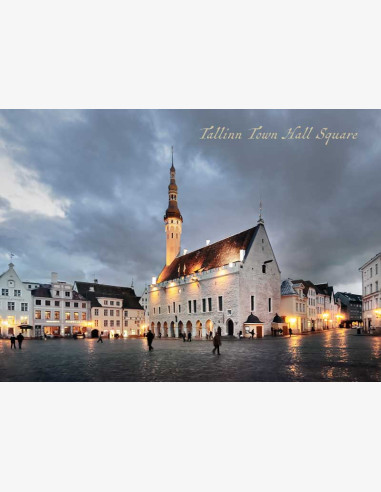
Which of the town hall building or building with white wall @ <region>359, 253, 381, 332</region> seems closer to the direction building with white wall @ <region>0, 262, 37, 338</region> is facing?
the building with white wall

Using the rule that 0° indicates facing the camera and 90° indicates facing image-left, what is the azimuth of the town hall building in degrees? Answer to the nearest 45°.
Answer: approximately 45°

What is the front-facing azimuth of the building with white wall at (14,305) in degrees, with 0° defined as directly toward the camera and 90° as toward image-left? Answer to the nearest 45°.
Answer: approximately 0°

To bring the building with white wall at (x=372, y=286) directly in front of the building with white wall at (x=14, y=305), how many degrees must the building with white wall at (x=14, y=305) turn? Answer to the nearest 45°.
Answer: approximately 45° to its left
